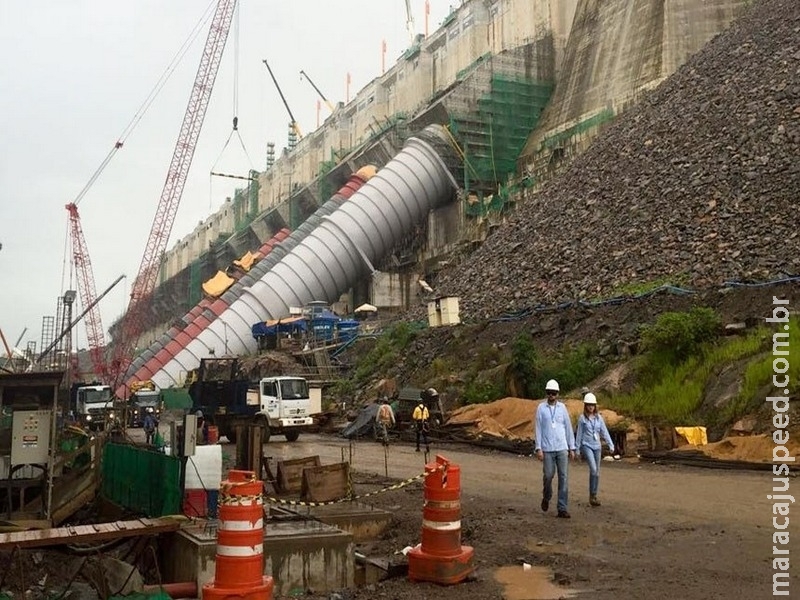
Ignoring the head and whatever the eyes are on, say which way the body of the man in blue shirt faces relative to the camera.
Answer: toward the camera

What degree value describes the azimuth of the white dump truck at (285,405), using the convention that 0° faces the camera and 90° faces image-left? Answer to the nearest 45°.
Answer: approximately 315°

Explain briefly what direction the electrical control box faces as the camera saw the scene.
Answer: facing the viewer

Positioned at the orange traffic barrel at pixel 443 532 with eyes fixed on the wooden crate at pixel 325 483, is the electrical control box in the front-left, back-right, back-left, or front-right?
front-left

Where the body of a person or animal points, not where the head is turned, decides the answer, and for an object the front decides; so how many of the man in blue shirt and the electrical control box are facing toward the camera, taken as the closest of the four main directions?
2

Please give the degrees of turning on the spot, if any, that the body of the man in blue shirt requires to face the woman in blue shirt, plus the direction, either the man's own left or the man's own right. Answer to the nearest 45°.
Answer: approximately 135° to the man's own left

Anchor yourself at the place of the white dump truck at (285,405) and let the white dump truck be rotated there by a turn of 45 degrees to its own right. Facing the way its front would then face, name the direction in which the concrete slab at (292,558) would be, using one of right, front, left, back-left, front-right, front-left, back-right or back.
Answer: front

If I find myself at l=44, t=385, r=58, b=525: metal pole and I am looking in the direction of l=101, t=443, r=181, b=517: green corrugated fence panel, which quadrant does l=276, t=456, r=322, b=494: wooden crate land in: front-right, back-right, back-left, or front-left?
front-left

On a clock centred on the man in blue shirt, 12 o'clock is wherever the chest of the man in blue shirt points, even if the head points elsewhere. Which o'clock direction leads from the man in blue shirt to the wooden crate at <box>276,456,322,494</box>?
The wooden crate is roughly at 4 o'clock from the man in blue shirt.

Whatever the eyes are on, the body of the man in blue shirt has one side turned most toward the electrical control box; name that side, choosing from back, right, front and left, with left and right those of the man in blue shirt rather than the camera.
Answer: right

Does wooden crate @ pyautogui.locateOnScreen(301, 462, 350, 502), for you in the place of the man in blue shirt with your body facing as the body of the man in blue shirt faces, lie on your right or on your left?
on your right

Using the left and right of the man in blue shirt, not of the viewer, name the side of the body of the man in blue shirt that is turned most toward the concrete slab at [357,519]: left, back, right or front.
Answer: right
